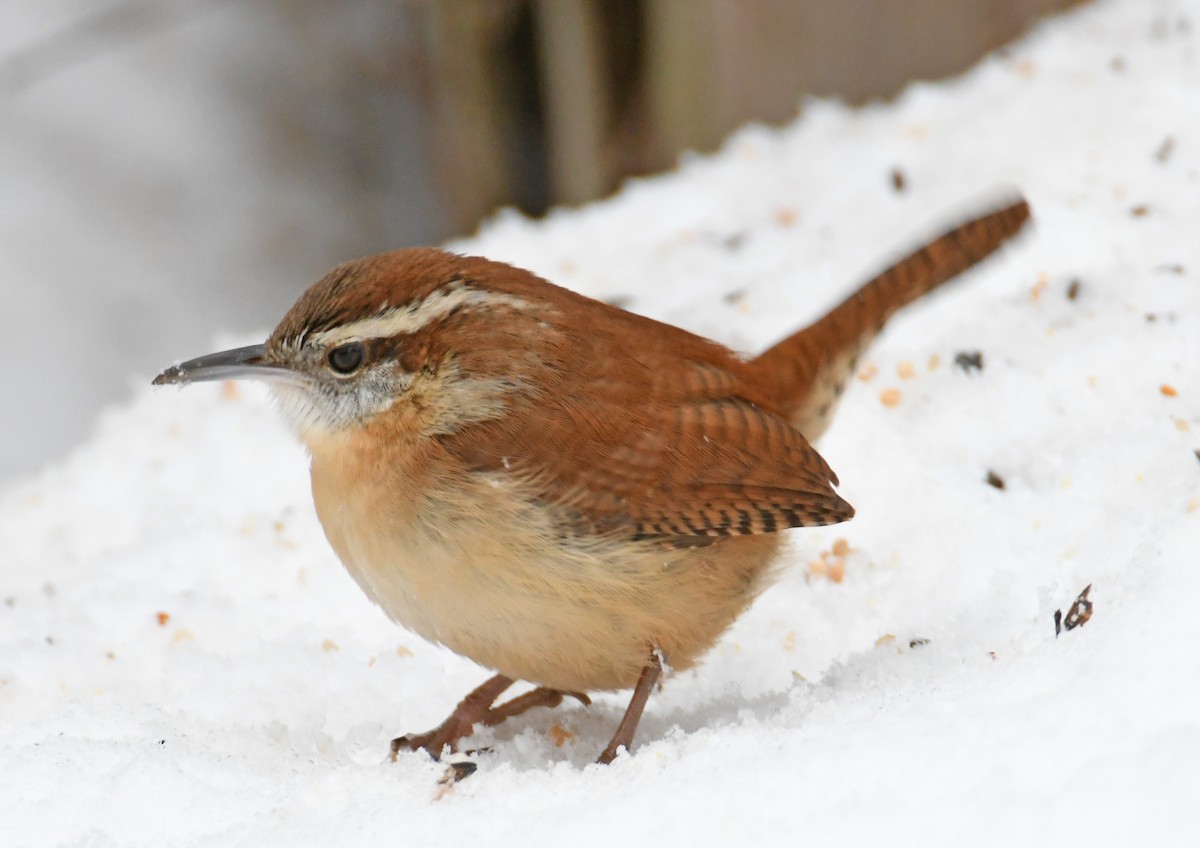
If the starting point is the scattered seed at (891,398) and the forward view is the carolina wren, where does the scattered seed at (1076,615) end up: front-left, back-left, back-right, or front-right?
front-left

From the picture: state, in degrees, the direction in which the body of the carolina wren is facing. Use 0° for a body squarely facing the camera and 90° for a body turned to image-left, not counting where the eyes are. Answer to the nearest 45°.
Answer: approximately 90°

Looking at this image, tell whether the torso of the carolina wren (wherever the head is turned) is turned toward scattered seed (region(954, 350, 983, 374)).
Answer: no

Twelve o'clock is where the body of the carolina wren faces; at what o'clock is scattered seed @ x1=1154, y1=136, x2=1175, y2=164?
The scattered seed is roughly at 5 o'clock from the carolina wren.

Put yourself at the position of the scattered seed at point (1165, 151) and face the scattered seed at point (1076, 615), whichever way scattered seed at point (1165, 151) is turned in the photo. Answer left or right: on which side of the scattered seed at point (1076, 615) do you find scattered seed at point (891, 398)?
right

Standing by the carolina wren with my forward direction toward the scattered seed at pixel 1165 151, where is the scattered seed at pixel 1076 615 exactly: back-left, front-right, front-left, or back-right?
front-right

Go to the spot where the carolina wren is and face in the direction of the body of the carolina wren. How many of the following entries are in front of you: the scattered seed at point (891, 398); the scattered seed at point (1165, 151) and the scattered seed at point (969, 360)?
0

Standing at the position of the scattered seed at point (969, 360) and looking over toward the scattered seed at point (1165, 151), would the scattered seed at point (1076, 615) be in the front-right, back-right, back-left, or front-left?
back-right

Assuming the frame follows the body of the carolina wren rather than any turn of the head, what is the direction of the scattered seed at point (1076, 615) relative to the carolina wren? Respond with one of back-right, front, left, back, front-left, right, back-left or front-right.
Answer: back

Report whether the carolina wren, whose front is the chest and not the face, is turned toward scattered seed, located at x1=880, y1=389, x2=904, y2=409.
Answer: no
